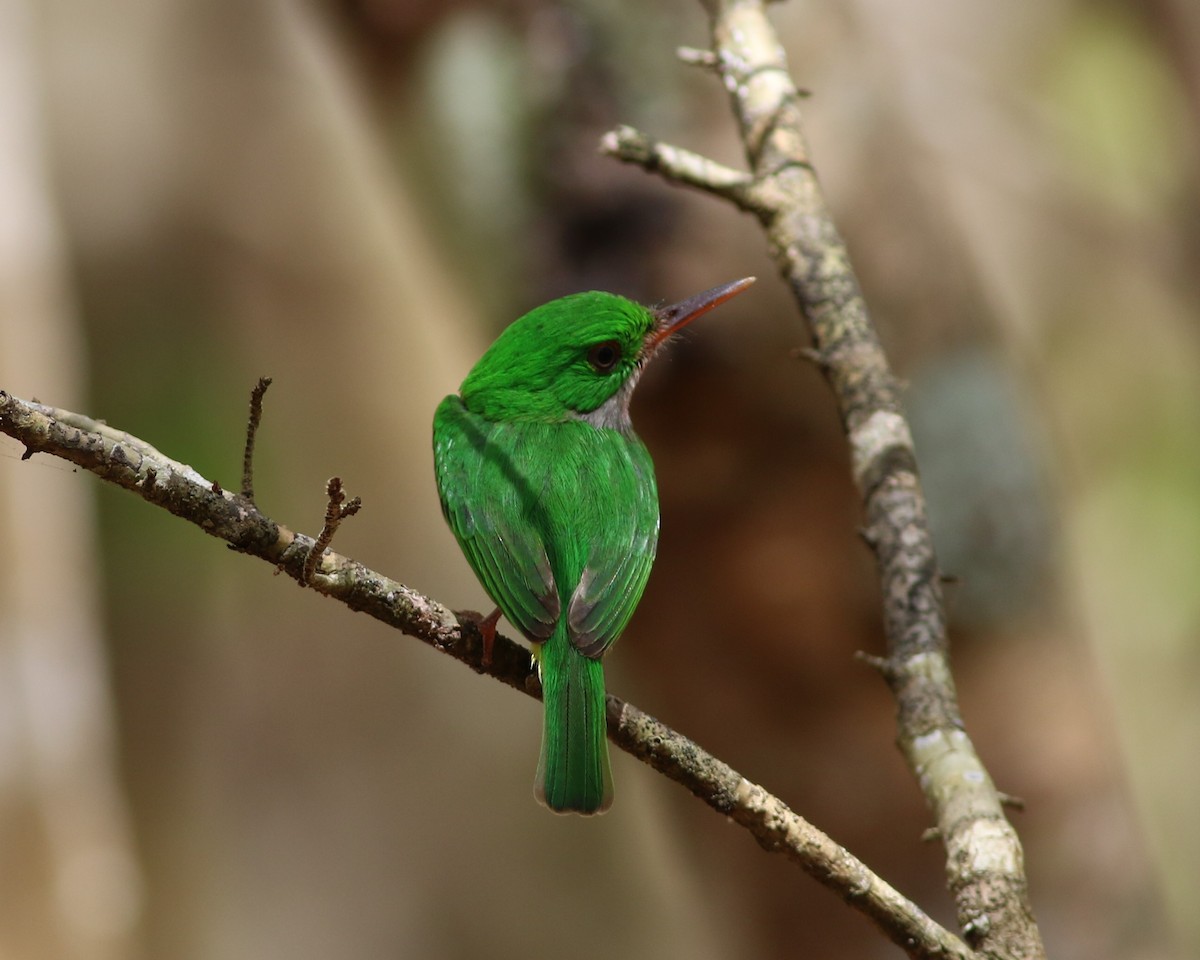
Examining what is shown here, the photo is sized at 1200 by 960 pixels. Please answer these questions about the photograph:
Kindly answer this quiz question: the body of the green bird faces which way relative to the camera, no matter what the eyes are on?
away from the camera

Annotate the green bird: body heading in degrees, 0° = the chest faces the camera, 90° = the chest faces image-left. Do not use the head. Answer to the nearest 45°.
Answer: approximately 180°
